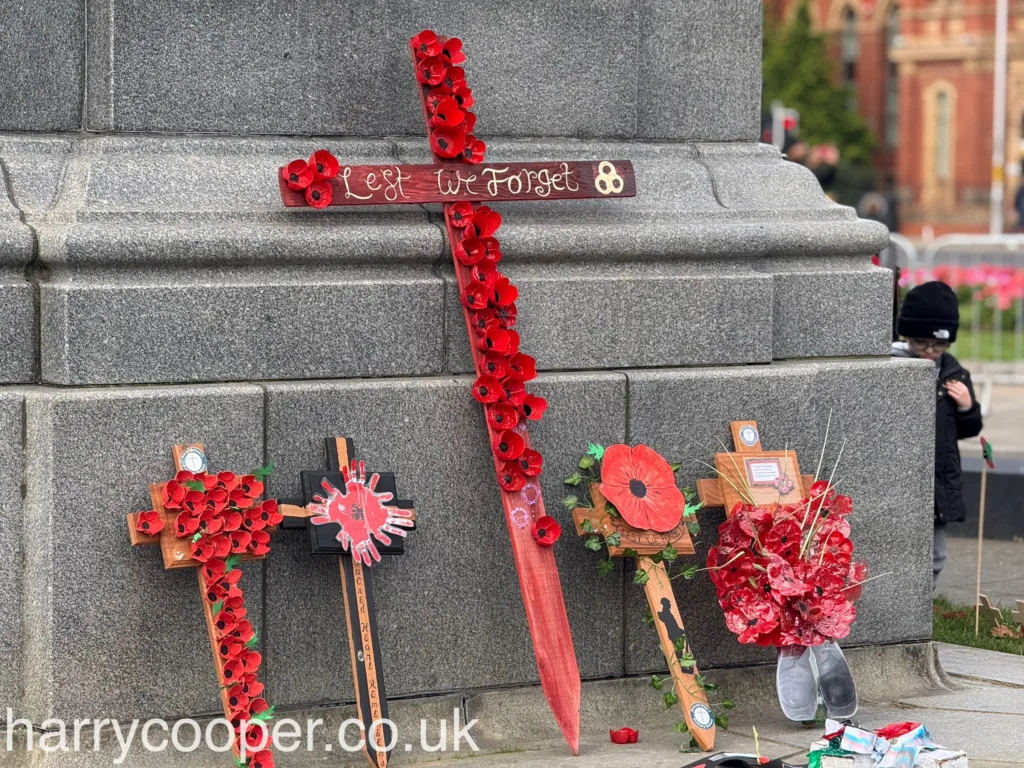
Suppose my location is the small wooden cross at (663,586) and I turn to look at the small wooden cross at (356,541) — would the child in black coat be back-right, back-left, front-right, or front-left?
back-right

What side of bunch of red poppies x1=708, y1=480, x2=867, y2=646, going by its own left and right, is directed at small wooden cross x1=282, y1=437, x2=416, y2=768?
right

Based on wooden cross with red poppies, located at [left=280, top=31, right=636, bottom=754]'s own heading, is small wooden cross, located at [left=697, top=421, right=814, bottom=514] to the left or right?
on its left

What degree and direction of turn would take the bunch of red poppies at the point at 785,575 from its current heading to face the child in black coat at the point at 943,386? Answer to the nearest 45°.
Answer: approximately 180°

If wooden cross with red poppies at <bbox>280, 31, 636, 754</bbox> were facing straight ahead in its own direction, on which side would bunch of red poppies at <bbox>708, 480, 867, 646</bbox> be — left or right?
on its left

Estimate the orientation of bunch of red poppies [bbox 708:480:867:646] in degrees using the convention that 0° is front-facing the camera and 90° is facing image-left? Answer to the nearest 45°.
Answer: approximately 0°

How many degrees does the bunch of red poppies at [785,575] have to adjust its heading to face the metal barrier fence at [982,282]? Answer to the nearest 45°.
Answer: approximately 180°

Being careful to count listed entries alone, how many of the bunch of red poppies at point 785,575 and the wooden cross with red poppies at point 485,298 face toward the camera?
2
